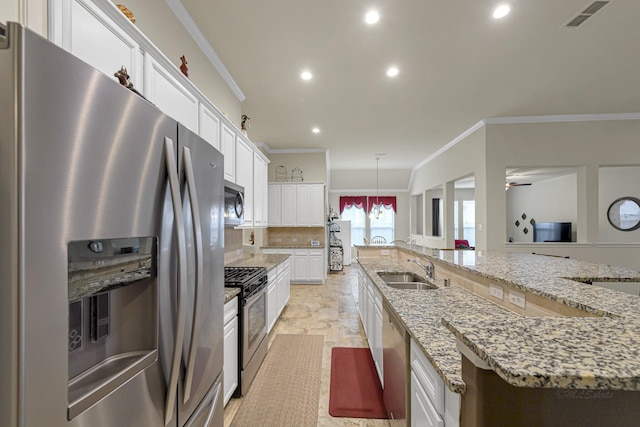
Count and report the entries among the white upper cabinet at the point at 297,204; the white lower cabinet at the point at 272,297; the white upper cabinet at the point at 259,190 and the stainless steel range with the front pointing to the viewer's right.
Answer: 3

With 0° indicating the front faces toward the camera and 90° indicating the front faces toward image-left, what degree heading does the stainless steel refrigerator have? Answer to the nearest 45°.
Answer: approximately 315°

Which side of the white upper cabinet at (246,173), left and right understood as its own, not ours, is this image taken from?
right

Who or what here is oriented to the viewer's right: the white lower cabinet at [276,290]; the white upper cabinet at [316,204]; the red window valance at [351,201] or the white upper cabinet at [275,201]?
the white lower cabinet

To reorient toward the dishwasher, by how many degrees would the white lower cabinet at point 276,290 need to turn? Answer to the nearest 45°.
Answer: approximately 90° to its right

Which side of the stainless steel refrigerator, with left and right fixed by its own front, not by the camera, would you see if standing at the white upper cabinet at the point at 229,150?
left

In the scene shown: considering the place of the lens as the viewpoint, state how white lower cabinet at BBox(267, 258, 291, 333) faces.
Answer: facing to the right of the viewer

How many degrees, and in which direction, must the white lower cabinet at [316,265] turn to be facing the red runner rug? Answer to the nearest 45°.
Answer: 0° — it already faces it

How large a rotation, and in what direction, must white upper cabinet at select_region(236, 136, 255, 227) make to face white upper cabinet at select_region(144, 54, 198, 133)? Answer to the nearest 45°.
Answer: approximately 90° to its right

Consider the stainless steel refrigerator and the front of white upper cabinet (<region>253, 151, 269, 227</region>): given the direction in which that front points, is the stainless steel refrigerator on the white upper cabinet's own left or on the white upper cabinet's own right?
on the white upper cabinet's own right

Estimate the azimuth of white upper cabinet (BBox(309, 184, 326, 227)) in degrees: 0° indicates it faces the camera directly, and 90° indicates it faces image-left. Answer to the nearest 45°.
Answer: approximately 0°

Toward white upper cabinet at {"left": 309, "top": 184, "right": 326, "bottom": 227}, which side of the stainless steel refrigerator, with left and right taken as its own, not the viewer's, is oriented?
left
